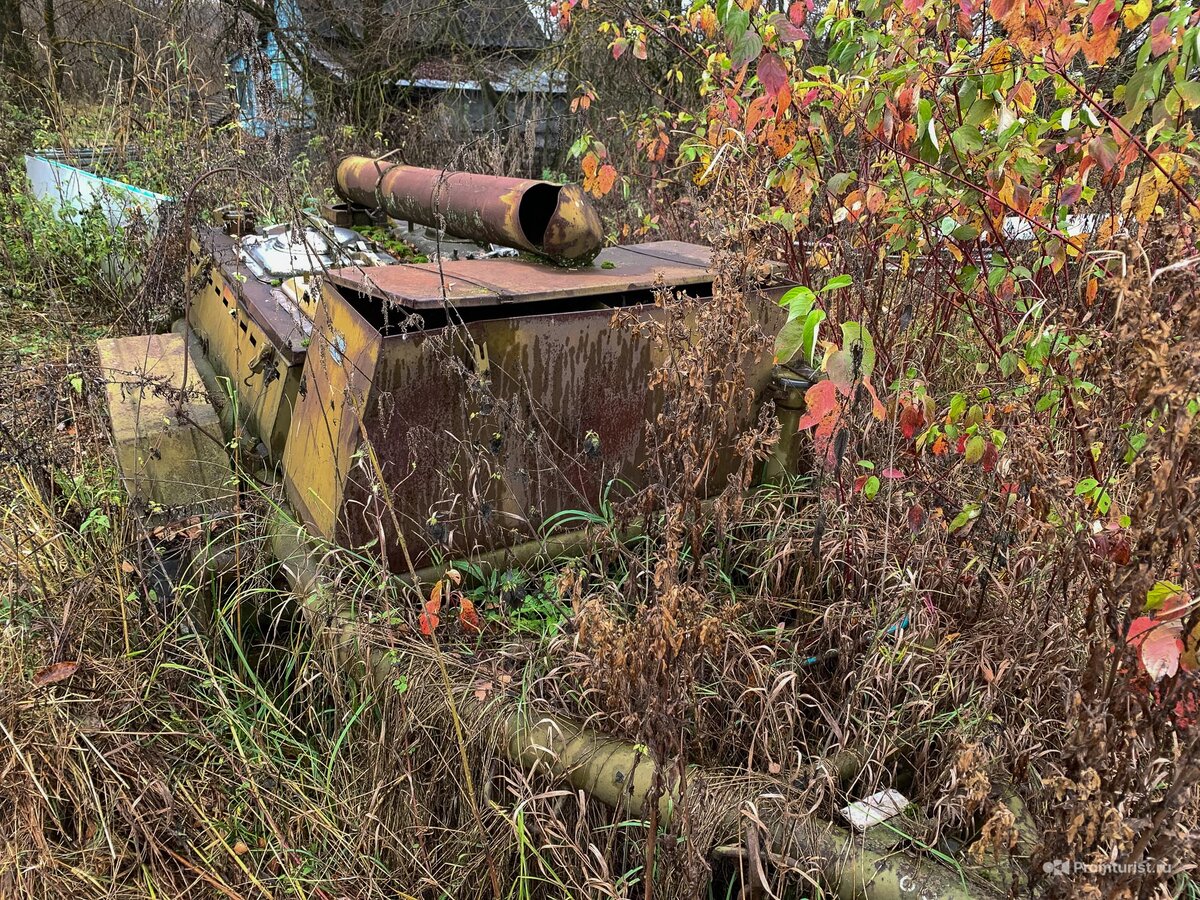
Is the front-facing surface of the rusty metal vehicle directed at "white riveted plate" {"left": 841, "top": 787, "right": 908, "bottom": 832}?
yes
